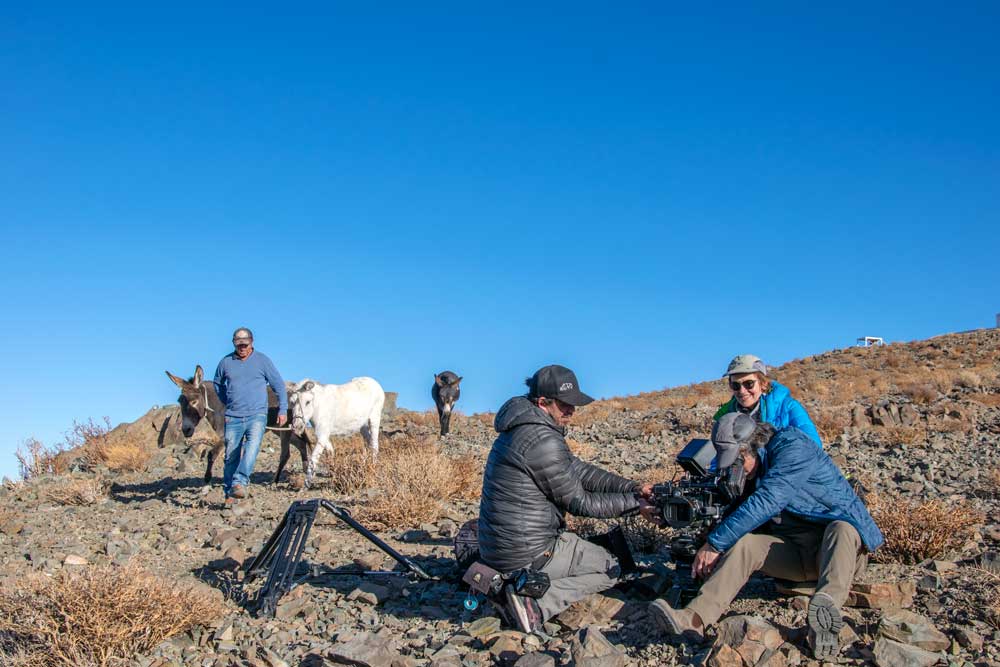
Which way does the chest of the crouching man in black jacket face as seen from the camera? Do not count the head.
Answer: to the viewer's right

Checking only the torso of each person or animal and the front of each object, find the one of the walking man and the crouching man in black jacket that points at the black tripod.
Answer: the walking man

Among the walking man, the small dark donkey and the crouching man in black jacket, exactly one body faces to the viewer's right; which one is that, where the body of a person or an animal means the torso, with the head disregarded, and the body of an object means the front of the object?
the crouching man in black jacket

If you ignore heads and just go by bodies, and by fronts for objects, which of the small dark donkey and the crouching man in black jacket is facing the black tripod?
the small dark donkey

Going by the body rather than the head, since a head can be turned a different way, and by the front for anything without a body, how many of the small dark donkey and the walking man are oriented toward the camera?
2

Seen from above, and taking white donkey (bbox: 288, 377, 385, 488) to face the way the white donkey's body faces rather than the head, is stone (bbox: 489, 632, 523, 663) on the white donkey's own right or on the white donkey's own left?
on the white donkey's own left

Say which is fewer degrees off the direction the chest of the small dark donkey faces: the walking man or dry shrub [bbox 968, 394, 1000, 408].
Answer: the walking man

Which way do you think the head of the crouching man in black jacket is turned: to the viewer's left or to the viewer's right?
to the viewer's right

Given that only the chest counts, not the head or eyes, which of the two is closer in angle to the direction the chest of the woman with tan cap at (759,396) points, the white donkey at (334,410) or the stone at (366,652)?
the stone

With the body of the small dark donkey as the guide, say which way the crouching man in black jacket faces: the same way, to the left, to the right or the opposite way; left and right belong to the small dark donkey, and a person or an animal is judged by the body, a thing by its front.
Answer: to the left

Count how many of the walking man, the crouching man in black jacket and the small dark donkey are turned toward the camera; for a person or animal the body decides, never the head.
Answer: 2

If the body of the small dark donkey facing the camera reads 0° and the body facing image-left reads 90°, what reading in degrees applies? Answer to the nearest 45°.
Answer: approximately 0°
